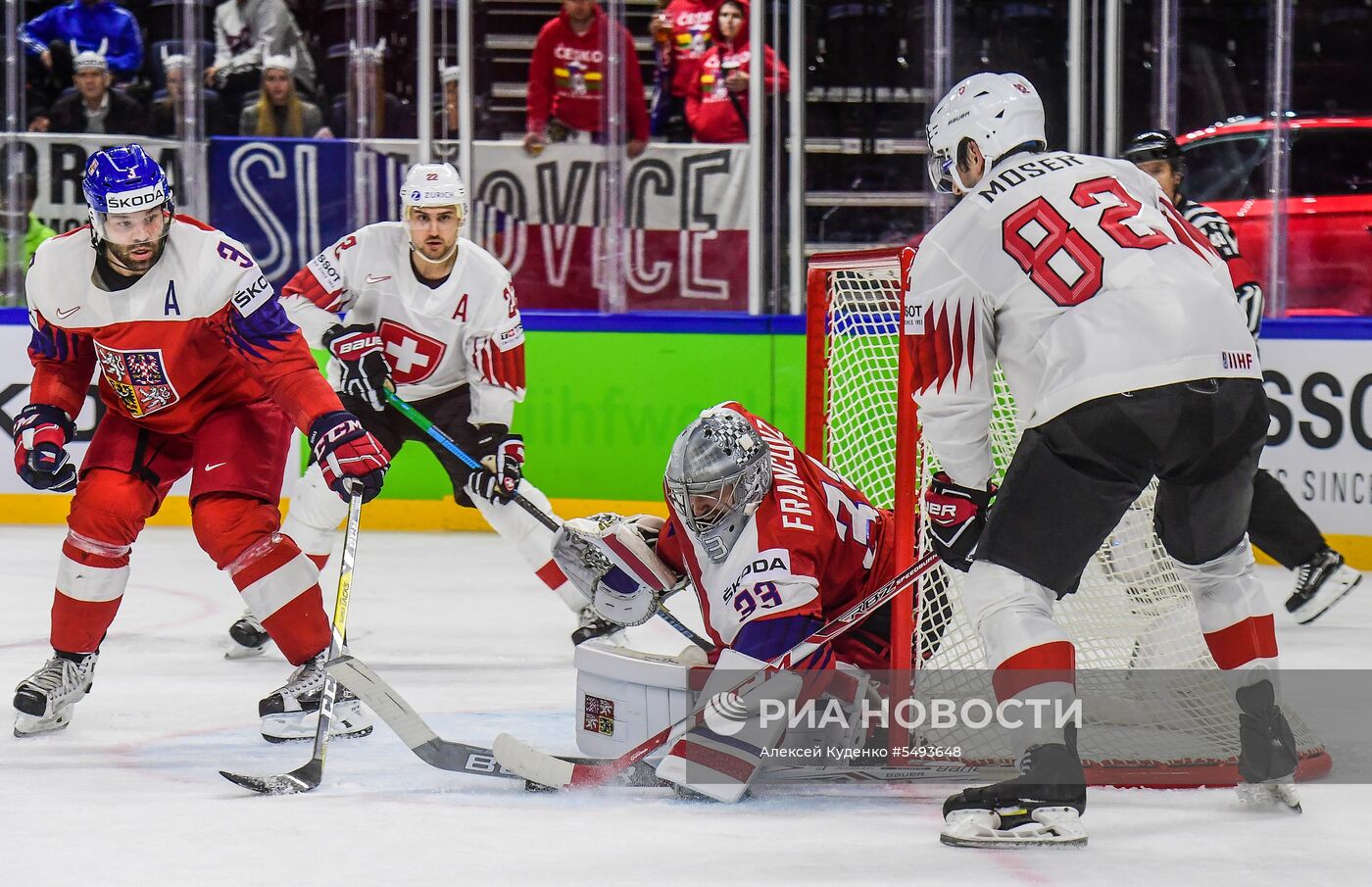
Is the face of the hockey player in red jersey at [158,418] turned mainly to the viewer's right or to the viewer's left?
to the viewer's right

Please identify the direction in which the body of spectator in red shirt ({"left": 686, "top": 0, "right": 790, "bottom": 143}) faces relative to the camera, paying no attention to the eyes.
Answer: toward the camera

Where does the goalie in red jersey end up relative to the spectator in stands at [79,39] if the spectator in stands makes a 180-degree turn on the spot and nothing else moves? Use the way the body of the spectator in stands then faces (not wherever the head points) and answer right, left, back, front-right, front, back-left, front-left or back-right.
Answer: back

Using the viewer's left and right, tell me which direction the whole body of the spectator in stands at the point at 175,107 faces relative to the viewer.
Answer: facing the viewer

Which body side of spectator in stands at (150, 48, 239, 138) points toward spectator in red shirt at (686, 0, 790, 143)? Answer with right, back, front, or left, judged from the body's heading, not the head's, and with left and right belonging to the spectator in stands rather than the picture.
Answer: left

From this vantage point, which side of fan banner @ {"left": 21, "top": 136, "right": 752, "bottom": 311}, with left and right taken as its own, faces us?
front

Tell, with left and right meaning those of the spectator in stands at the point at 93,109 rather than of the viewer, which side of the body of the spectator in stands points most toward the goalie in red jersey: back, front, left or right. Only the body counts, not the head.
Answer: front

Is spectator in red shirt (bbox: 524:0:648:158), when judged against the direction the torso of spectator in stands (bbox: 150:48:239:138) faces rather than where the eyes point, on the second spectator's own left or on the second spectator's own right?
on the second spectator's own left

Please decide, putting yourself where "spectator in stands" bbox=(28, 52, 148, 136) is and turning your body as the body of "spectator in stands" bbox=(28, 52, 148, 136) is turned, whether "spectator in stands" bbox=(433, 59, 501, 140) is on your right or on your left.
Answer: on your left
